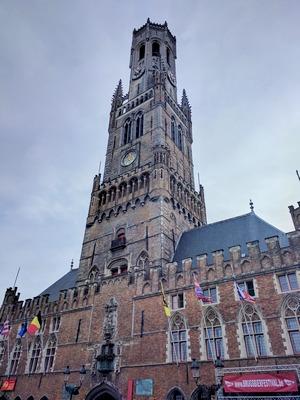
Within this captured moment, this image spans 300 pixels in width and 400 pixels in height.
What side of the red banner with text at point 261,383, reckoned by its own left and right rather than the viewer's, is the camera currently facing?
front

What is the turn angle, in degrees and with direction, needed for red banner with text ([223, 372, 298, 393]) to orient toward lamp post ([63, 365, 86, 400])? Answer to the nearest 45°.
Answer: approximately 90° to its right

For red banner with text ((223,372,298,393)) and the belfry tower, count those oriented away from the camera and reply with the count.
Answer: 0

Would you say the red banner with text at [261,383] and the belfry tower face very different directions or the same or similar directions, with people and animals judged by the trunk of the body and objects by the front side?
same or similar directions

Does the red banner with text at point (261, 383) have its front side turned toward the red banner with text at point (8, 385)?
no

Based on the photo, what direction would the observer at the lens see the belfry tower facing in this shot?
facing the viewer and to the left of the viewer
